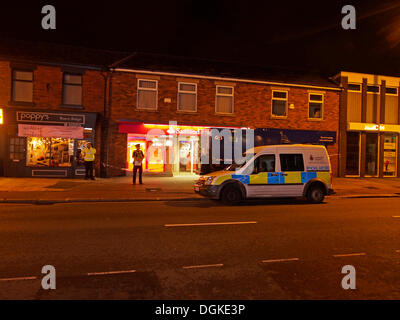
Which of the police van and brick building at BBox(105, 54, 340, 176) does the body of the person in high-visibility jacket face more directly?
the police van

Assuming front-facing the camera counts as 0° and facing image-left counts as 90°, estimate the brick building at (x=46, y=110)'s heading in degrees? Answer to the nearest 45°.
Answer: approximately 0°

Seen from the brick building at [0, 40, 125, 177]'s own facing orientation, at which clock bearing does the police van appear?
The police van is roughly at 11 o'clock from the brick building.

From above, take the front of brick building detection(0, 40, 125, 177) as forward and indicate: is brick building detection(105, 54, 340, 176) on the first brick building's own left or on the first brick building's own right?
on the first brick building's own left

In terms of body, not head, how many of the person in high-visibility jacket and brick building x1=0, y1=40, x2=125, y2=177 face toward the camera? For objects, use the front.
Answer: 2

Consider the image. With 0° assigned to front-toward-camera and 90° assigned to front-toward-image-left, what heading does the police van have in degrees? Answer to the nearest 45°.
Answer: approximately 90°
